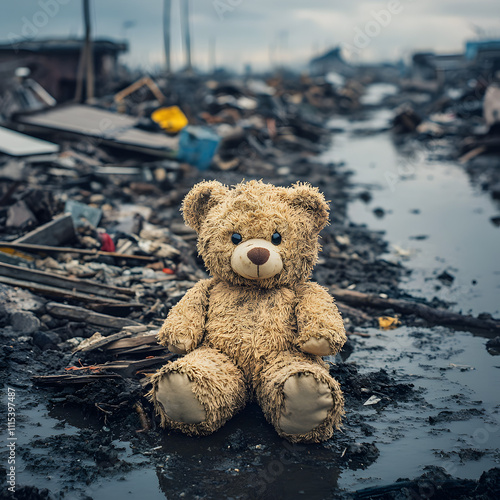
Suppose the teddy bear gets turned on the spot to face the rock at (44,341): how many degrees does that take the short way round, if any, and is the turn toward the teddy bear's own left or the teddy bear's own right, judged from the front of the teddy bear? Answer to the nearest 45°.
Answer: approximately 135° to the teddy bear's own right

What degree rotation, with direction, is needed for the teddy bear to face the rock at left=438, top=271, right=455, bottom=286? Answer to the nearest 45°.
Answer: approximately 135° to its left

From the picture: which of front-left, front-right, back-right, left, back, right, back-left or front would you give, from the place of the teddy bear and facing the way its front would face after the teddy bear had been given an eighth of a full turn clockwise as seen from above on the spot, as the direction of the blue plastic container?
back-right

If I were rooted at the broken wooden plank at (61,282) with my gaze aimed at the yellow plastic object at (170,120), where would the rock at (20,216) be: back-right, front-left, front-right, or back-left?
front-left

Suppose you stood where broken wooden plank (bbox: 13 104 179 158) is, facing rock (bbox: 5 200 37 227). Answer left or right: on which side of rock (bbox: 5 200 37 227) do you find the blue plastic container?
left

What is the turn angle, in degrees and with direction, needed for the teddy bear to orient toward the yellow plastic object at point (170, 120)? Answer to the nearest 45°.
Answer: approximately 180°

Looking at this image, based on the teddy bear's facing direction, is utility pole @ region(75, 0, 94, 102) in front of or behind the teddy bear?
behind

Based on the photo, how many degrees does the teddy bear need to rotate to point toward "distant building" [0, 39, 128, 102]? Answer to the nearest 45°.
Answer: approximately 180°

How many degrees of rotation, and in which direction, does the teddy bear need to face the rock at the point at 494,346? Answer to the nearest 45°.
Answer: approximately 135° to its left

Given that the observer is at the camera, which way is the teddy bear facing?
facing the viewer

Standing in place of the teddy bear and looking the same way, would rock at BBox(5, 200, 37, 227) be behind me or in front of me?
behind

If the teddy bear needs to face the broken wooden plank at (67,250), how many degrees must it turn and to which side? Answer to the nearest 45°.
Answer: approximately 135° to its right

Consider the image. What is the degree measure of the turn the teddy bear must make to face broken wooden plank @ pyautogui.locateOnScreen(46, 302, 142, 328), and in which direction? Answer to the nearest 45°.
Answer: approximately 135° to its right

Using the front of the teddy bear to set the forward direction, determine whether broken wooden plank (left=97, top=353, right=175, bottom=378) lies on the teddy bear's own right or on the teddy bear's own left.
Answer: on the teddy bear's own right
